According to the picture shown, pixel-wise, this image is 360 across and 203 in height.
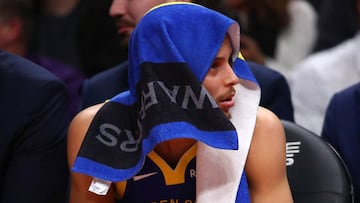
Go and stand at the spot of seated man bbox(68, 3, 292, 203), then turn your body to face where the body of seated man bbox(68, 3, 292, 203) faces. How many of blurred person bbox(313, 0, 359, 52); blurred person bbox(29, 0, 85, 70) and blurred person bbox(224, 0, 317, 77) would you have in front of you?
0

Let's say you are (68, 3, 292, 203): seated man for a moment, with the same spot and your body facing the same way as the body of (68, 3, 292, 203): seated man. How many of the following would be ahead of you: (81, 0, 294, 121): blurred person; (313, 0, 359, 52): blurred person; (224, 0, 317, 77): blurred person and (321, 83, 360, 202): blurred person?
0

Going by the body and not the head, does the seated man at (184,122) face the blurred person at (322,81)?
no

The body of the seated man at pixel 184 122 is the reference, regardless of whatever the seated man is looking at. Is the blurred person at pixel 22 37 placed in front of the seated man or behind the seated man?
behind

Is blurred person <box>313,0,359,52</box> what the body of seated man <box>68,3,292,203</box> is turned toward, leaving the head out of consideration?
no

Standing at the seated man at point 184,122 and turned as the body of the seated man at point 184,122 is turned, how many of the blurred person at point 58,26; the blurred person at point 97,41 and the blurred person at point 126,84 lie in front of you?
0

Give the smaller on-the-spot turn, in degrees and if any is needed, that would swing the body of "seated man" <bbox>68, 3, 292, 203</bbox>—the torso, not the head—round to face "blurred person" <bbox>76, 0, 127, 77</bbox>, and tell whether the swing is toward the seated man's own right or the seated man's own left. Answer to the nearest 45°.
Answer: approximately 180°

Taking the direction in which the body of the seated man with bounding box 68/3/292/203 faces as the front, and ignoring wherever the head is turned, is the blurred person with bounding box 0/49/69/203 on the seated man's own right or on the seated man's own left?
on the seated man's own right

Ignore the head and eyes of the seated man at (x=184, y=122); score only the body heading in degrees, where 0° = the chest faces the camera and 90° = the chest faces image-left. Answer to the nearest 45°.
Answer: approximately 0°

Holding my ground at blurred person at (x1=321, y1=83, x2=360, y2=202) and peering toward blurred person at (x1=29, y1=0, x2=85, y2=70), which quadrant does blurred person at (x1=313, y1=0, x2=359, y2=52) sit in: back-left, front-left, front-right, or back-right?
front-right

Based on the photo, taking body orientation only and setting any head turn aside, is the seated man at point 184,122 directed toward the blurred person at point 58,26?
no

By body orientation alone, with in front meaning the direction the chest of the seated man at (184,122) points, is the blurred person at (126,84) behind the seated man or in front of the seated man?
behind

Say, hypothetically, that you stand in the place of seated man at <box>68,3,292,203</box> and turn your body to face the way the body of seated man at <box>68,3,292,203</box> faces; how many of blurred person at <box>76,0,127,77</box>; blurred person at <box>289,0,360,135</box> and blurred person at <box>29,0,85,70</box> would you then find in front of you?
0
